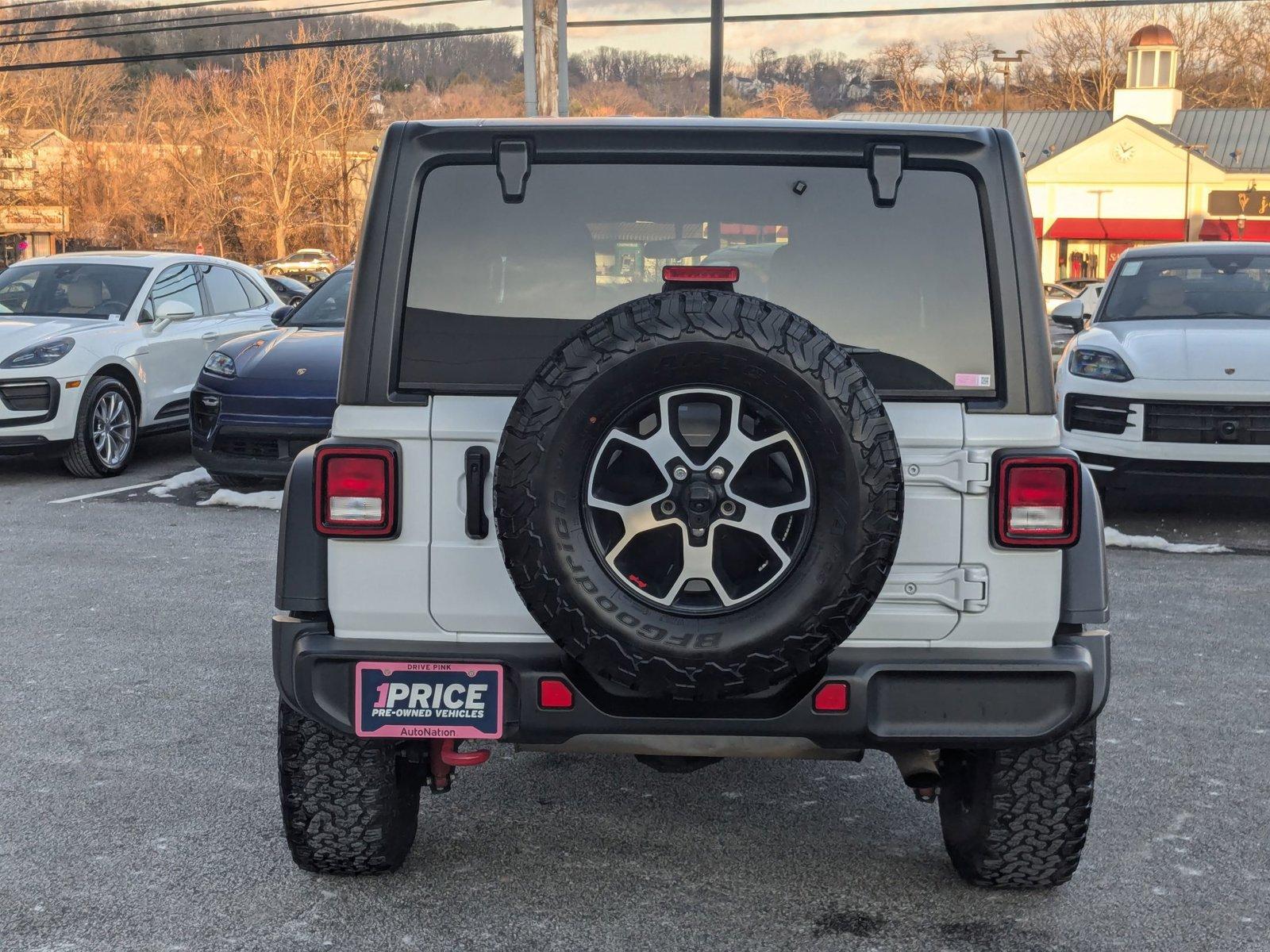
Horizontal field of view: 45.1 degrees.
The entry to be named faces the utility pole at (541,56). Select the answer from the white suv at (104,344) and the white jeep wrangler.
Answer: the white jeep wrangler

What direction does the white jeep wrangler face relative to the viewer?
away from the camera

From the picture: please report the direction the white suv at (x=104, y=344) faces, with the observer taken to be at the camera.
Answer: facing the viewer and to the left of the viewer

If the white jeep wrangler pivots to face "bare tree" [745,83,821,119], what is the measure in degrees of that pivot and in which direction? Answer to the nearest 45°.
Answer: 0° — it already faces it

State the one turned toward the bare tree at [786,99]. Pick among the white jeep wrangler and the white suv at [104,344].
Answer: the white jeep wrangler

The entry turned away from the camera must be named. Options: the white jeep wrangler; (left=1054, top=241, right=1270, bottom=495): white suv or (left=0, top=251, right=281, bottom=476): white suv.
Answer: the white jeep wrangler

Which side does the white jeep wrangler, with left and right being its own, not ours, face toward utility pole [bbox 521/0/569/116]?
front

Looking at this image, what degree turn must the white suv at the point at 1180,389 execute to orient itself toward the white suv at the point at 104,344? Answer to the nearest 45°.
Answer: approximately 90° to its right

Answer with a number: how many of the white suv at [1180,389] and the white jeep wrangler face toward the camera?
1

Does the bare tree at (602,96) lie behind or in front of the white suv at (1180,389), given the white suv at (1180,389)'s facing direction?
behind

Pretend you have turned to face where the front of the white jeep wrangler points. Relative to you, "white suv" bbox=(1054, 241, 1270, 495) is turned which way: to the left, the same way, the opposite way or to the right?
the opposite way

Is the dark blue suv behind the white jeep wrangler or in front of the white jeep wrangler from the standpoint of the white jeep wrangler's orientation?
in front

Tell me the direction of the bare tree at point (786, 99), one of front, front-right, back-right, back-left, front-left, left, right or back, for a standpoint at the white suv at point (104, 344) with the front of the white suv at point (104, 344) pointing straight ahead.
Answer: back

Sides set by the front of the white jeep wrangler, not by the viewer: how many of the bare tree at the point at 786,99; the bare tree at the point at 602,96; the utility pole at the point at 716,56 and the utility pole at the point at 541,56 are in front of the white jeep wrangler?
4

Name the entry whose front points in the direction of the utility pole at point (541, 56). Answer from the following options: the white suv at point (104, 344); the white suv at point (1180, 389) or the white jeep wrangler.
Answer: the white jeep wrangler

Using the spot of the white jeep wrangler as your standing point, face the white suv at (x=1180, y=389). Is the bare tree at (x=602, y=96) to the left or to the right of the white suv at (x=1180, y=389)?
left

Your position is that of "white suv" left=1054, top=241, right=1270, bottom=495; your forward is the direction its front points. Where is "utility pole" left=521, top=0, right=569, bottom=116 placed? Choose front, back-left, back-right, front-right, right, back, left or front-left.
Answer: back-right

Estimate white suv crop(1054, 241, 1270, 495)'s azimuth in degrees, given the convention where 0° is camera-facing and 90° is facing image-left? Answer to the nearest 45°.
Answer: approximately 0°

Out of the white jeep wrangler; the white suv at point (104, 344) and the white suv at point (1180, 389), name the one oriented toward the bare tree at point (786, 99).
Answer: the white jeep wrangler
